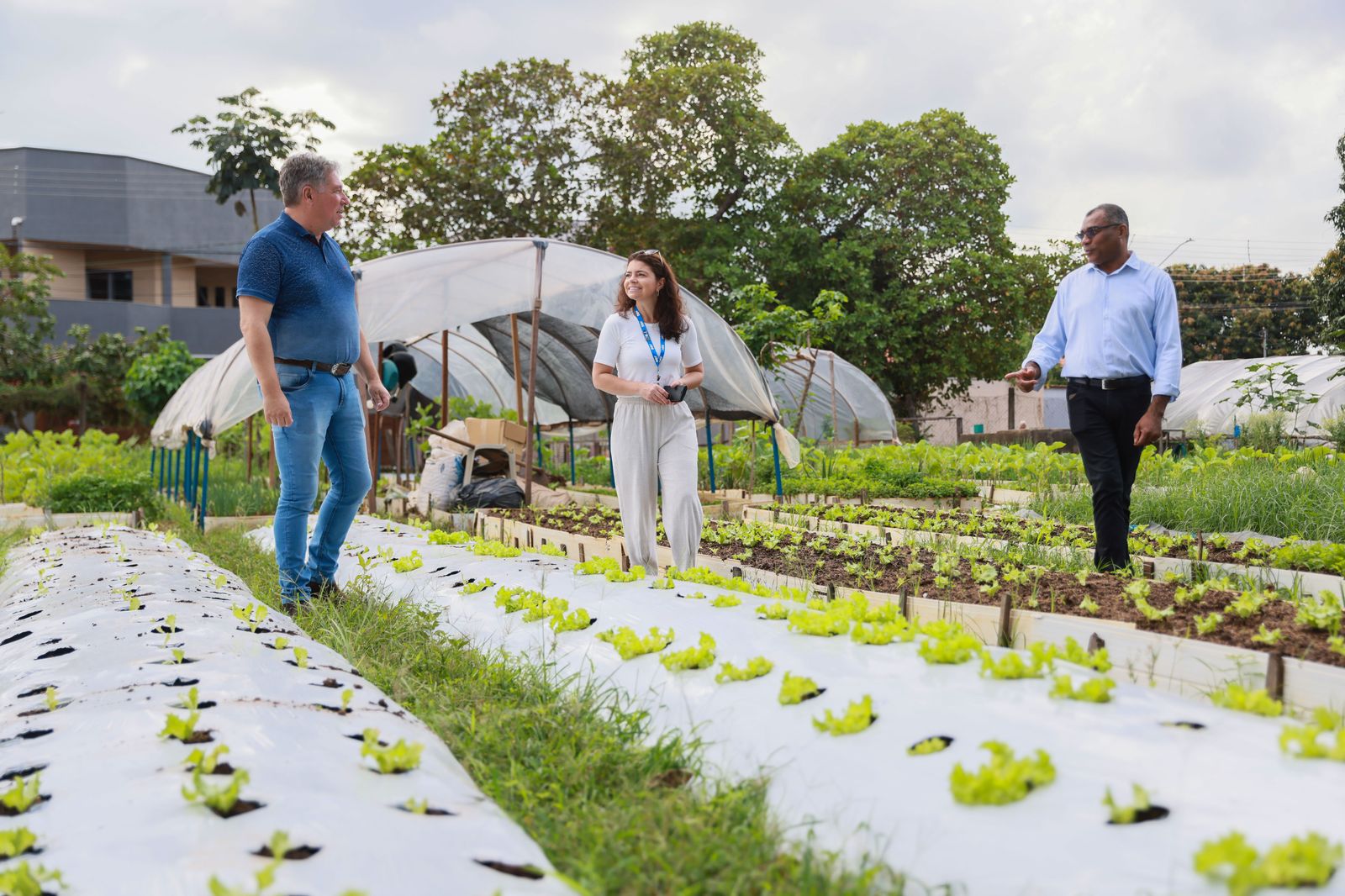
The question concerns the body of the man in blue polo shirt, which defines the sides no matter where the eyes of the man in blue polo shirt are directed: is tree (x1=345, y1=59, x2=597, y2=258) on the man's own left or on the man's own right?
on the man's own left

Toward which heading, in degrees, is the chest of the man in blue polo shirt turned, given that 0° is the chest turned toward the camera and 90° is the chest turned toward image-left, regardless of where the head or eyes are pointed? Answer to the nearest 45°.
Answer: approximately 315°

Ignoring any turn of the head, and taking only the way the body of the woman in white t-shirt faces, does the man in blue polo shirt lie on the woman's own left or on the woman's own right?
on the woman's own right

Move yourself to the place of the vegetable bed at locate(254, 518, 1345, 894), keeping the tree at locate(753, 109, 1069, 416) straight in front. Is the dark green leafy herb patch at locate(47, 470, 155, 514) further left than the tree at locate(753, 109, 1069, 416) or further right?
left

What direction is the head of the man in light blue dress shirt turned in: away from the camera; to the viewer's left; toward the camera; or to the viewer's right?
to the viewer's left

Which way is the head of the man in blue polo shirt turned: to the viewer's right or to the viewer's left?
to the viewer's right

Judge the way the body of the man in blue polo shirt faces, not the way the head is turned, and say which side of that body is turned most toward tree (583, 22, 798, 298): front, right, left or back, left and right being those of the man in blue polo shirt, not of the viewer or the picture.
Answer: left

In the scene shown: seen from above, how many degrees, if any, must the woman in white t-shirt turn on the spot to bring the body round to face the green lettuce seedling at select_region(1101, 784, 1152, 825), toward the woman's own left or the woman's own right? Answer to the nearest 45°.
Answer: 0° — they already face it

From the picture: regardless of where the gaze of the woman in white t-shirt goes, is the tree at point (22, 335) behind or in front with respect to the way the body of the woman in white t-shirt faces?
behind

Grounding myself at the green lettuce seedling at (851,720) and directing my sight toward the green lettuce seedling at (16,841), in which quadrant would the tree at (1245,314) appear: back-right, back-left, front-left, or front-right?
back-right

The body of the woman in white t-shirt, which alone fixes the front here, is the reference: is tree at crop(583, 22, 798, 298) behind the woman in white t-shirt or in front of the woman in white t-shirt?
behind
